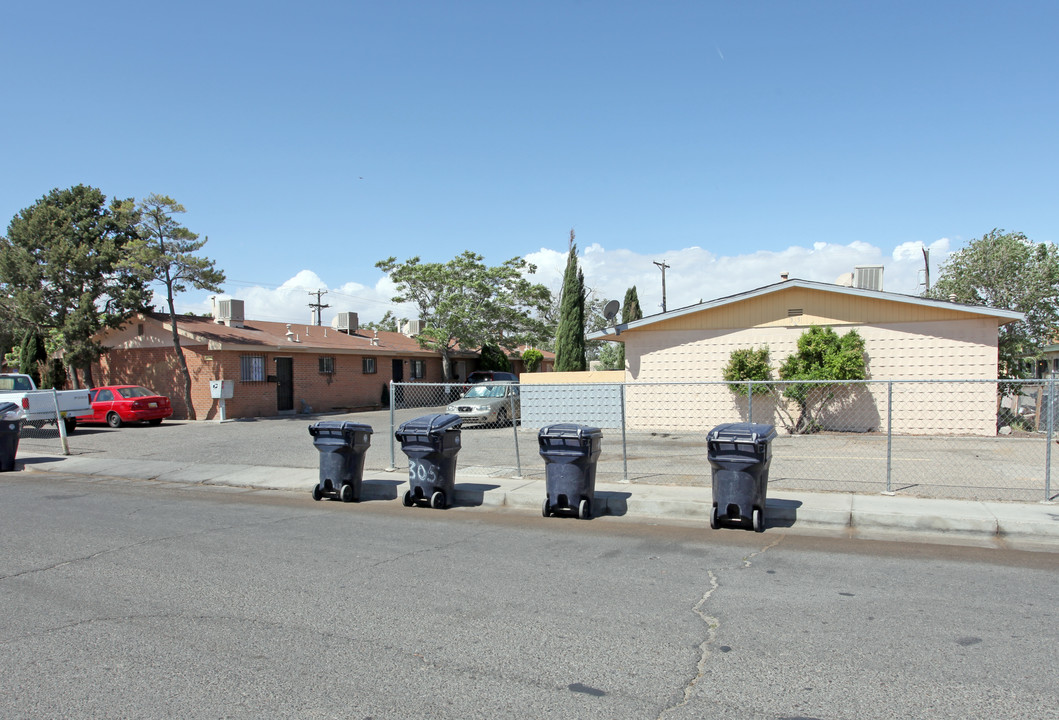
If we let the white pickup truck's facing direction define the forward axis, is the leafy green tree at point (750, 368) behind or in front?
behind

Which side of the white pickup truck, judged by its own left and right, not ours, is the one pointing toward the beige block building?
back

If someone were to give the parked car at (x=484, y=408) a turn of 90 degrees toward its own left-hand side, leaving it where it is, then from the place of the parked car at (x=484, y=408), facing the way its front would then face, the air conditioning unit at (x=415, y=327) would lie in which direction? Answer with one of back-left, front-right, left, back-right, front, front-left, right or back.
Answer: back-left

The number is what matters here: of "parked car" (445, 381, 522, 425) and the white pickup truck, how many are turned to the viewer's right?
0

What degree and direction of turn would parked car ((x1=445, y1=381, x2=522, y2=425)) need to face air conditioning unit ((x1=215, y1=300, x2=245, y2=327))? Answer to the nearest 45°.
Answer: approximately 90° to its right

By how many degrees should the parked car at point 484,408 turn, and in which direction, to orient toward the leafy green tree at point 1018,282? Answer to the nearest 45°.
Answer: approximately 135° to its left

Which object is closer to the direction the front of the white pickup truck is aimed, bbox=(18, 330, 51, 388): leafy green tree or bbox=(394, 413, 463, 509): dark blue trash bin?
the leafy green tree

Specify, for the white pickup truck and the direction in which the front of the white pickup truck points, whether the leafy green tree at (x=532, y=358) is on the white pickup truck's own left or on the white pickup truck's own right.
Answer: on the white pickup truck's own right

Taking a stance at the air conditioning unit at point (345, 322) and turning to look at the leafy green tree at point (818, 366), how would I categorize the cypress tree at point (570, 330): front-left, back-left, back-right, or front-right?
front-left

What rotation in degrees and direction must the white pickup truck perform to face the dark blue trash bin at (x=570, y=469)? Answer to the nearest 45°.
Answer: approximately 135° to its left

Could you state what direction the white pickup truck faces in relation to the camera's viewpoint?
facing away from the viewer and to the left of the viewer

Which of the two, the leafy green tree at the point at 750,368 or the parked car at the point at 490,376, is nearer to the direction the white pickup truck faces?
the parked car

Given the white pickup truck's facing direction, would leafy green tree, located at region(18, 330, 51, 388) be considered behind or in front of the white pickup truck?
in front

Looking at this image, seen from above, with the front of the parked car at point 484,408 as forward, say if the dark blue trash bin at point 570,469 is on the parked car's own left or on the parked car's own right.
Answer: on the parked car's own left

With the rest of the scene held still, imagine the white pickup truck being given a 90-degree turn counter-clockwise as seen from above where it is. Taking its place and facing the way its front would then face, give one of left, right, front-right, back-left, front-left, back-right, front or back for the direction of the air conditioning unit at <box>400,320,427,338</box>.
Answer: back
